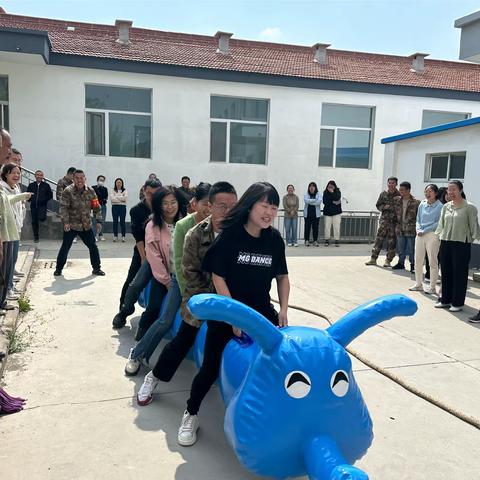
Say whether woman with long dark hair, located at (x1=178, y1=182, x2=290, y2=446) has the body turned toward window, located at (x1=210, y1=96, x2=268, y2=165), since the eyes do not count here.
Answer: no

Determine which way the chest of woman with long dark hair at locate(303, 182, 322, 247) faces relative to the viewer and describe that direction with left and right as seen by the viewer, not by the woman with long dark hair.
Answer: facing the viewer

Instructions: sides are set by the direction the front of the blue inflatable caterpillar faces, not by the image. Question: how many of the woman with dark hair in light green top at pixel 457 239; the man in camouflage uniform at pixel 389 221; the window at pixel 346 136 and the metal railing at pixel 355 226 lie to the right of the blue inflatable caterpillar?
0

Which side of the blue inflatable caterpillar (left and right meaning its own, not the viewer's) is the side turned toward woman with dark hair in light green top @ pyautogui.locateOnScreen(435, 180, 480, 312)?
left

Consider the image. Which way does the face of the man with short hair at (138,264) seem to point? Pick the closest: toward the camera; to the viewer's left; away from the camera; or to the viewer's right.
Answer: toward the camera

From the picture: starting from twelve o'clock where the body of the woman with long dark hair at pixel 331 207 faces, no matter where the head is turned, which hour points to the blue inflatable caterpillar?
The blue inflatable caterpillar is roughly at 12 o'clock from the woman with long dark hair.

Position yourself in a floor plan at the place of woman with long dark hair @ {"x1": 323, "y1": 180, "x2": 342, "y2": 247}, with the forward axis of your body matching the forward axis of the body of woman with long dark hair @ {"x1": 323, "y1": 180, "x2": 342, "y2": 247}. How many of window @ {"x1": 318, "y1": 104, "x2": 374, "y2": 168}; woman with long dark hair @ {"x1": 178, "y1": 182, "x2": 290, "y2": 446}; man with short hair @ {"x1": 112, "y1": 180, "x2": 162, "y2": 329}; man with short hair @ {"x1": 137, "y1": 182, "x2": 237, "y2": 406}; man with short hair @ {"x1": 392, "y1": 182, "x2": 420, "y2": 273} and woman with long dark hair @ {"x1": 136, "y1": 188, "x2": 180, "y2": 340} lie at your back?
1

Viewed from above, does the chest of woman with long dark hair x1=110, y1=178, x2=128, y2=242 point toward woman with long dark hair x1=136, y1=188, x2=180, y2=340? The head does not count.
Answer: yes

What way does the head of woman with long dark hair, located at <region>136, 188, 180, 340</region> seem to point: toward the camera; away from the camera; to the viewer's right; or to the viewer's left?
toward the camera

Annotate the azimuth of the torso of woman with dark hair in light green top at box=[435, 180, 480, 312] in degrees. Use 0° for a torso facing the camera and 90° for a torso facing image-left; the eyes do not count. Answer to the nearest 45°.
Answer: approximately 45°

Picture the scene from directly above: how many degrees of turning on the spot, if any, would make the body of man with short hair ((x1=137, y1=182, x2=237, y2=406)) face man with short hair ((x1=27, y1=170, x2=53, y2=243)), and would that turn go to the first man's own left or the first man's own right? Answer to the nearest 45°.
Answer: approximately 180°

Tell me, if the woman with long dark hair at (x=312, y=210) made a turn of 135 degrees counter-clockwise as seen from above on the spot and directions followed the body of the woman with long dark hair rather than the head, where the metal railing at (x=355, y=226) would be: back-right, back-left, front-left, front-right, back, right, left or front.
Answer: front

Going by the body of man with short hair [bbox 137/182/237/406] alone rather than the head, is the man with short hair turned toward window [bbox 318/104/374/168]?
no

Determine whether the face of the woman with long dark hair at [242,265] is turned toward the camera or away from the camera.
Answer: toward the camera

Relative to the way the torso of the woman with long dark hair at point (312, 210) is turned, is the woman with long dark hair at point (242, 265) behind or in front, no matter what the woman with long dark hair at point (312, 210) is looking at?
in front

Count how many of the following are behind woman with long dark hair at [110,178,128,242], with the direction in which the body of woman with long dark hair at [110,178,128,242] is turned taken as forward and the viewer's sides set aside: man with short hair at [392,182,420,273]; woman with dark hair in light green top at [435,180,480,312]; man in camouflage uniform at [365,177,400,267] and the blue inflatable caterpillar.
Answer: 0

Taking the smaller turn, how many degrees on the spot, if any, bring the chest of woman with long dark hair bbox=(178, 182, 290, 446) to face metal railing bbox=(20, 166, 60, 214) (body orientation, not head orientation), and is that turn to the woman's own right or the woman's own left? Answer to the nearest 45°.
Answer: approximately 180°

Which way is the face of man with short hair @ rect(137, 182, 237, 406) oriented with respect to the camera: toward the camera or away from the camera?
toward the camera

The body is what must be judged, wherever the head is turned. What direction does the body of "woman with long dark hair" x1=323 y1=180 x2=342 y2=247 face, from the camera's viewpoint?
toward the camera
